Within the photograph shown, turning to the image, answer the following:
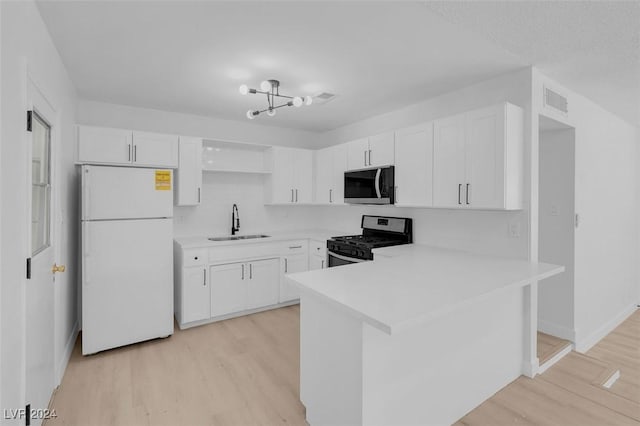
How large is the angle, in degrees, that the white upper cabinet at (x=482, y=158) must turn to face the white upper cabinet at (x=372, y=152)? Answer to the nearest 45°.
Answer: approximately 90° to its right

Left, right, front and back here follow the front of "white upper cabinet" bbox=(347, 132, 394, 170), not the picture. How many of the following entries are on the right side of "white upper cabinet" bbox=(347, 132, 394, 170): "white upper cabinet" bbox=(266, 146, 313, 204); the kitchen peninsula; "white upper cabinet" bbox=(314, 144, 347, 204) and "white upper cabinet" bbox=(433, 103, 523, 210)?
2

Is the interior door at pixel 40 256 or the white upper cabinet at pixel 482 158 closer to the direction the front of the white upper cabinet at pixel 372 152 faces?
the interior door

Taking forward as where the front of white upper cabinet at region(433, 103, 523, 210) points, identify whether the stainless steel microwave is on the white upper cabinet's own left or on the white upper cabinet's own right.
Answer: on the white upper cabinet's own right

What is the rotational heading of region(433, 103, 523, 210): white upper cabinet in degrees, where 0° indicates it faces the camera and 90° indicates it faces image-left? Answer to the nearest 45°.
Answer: approximately 45°

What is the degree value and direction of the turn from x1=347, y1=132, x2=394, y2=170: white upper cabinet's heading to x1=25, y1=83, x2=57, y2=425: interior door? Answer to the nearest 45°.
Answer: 0° — it already faces it

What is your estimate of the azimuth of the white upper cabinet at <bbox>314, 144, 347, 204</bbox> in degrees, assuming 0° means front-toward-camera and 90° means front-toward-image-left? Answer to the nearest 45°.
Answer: approximately 45°

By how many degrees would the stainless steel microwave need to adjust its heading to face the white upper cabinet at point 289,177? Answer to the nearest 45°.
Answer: approximately 90° to its right

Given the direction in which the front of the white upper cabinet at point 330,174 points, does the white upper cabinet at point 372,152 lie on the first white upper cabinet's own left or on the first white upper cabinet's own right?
on the first white upper cabinet's own left

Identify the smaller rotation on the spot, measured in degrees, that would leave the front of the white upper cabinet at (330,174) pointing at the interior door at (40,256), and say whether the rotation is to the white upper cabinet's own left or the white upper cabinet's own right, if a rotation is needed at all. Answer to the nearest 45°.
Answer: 0° — it already faces it

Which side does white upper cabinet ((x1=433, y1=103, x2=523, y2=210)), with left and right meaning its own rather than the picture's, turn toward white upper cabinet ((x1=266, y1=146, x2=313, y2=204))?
right
